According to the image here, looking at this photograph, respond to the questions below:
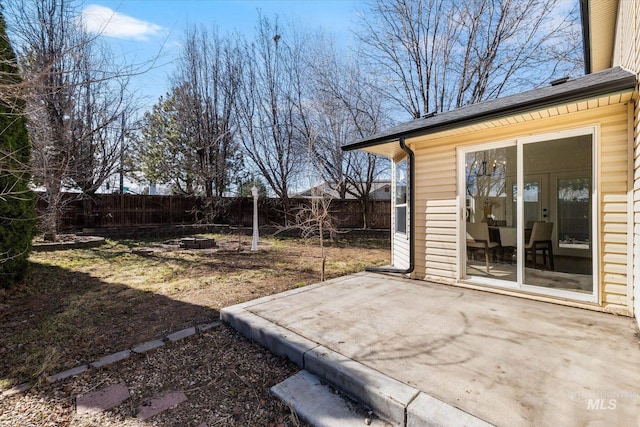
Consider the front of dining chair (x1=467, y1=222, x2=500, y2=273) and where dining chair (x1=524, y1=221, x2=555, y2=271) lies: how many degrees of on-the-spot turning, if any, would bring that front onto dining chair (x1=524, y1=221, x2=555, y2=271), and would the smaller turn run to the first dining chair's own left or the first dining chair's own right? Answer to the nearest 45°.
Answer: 0° — it already faces it

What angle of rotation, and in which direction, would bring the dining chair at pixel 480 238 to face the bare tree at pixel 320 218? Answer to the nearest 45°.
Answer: approximately 135° to its left

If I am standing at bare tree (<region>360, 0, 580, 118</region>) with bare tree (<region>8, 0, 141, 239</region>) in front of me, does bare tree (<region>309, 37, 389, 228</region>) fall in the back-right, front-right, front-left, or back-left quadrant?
front-right

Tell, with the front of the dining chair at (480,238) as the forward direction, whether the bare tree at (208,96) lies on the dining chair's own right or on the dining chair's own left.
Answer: on the dining chair's own left

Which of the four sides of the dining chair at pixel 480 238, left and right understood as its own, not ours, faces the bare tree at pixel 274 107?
left

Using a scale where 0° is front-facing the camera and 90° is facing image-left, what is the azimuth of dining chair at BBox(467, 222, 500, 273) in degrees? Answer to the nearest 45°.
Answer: approximately 225°

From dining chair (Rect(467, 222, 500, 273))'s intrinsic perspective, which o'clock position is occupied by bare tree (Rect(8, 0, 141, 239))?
The bare tree is roughly at 7 o'clock from the dining chair.

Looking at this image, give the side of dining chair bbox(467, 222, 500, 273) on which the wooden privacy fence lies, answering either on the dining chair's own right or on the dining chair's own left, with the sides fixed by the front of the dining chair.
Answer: on the dining chair's own left

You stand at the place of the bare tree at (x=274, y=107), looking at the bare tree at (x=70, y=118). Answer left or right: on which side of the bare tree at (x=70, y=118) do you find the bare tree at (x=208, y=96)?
right
